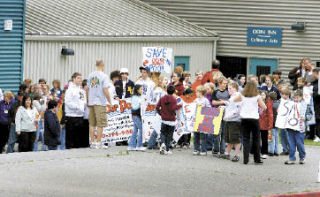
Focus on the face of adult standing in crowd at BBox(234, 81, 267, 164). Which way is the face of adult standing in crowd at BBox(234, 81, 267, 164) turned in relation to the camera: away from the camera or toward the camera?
away from the camera

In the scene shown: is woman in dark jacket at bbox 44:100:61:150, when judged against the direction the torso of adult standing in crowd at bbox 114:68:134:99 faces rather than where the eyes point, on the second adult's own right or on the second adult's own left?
on the second adult's own right

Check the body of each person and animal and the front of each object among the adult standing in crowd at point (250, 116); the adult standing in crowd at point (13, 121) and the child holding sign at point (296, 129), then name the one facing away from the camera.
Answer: the adult standing in crowd at point (250, 116)

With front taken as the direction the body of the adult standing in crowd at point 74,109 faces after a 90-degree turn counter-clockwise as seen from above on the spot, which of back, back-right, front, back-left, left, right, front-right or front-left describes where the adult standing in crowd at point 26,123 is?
back-left

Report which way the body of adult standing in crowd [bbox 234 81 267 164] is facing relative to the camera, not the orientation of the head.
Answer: away from the camera

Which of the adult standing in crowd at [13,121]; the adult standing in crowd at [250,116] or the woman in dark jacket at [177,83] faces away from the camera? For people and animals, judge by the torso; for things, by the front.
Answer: the adult standing in crowd at [250,116]
